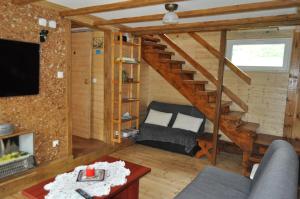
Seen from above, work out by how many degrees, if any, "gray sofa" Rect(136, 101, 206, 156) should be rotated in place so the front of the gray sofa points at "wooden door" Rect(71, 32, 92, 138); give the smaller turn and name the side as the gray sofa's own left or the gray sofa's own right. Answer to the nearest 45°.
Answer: approximately 45° to the gray sofa's own right

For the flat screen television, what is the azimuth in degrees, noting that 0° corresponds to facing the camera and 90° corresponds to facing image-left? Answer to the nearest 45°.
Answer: approximately 315°

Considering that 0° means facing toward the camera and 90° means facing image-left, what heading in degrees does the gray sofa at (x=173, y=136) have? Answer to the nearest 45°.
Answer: approximately 45°

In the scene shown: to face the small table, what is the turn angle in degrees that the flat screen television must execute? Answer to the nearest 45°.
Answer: approximately 45° to its left

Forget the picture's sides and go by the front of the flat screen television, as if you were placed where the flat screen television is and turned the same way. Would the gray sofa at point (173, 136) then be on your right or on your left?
on your left
